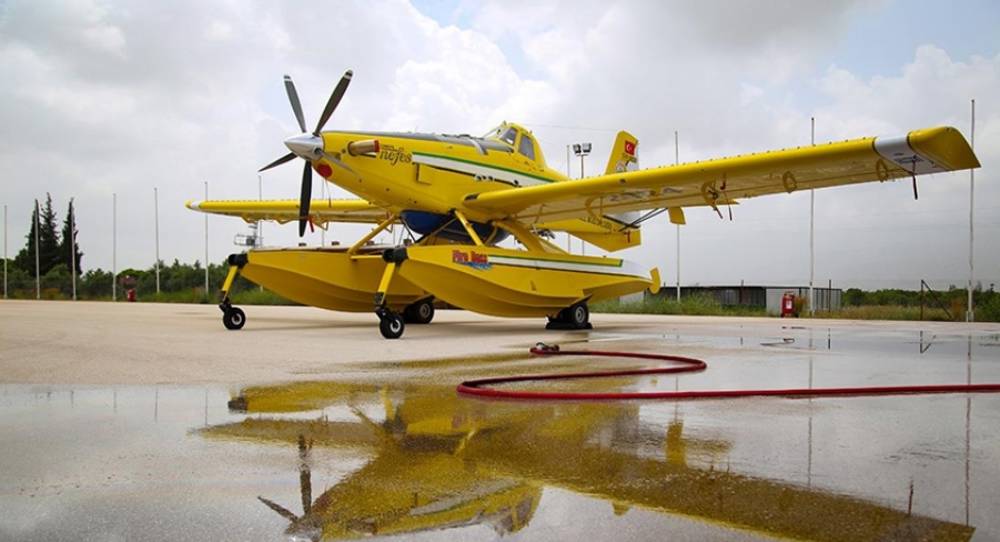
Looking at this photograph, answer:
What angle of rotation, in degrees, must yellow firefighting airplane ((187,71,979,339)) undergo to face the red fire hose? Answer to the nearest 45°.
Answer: approximately 45° to its left

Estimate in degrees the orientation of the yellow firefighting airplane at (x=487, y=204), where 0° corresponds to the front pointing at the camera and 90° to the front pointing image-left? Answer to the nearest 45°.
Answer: approximately 45°

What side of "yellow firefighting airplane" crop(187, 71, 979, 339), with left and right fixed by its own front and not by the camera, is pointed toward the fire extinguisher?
back

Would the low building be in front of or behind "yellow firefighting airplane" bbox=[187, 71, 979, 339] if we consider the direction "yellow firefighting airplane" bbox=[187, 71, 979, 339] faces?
behind

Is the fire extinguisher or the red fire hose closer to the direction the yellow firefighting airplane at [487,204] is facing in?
the red fire hose
